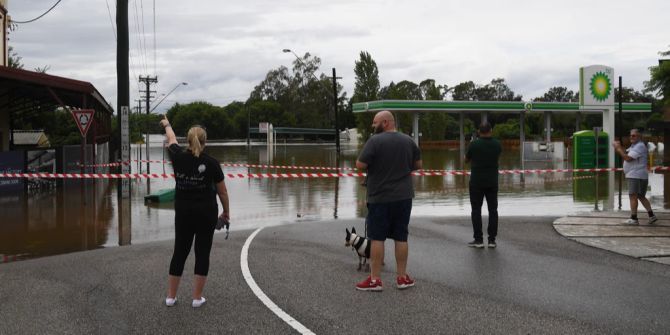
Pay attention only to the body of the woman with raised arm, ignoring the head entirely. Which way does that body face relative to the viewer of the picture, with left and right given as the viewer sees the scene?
facing away from the viewer

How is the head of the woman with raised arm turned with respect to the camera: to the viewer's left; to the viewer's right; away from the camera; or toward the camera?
away from the camera

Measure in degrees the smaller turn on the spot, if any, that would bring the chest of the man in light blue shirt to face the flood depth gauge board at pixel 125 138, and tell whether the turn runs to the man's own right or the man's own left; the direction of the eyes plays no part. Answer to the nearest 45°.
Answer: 0° — they already face it

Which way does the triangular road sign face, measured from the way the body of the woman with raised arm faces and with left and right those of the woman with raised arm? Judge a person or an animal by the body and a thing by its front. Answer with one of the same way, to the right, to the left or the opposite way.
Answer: the opposite way

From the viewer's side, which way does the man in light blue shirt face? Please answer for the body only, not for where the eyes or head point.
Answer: to the viewer's left

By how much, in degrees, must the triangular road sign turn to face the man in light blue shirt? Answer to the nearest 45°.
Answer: approximately 45° to its left

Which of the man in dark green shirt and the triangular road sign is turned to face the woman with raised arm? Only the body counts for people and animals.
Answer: the triangular road sign

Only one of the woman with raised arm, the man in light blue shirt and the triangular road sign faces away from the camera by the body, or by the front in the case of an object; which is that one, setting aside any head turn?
the woman with raised arm

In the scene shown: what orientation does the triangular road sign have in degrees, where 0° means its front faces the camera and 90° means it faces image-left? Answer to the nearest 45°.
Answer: approximately 0°

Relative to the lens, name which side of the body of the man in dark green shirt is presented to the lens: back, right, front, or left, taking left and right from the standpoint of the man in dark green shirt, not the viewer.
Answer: back
